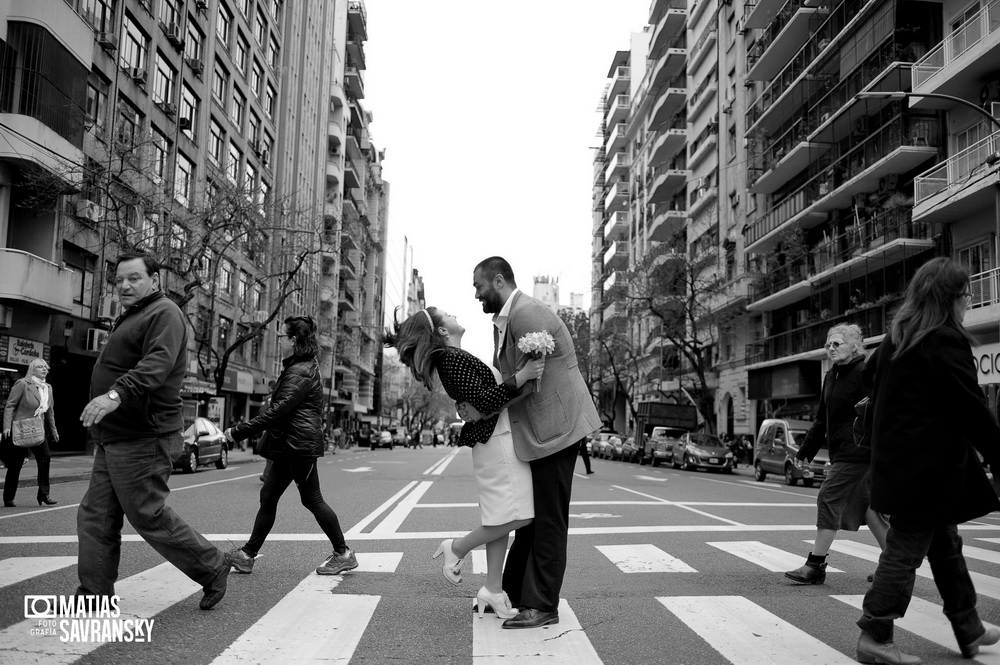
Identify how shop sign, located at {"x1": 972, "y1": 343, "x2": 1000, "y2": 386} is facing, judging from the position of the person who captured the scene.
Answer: facing the viewer and to the left of the viewer

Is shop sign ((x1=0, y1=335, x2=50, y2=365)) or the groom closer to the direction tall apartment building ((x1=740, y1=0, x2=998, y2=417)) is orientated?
the shop sign

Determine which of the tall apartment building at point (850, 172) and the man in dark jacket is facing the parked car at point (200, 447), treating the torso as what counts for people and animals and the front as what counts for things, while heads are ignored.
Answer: the tall apartment building

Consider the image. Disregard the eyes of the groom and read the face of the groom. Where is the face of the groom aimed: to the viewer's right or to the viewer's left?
to the viewer's left

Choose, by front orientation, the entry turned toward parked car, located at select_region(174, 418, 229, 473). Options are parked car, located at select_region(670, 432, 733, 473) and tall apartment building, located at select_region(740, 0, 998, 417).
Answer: the tall apartment building

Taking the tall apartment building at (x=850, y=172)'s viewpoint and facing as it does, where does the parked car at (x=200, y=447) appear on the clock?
The parked car is roughly at 12 o'clock from the tall apartment building.

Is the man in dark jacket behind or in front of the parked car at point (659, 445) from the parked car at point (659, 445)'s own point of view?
in front

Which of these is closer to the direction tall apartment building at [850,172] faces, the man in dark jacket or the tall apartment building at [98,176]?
the tall apartment building

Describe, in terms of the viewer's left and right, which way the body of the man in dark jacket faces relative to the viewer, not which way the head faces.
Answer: facing to the left of the viewer

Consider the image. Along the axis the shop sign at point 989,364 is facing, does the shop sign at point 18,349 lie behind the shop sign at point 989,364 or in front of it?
in front

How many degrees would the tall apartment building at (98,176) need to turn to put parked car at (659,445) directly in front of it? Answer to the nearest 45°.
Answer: approximately 45° to its left

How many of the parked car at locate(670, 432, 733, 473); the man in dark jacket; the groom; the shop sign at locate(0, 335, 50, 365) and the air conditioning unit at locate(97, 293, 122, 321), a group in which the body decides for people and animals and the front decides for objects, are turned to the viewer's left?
2

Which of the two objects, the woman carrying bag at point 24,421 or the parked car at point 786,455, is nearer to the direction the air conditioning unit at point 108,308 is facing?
the parked car

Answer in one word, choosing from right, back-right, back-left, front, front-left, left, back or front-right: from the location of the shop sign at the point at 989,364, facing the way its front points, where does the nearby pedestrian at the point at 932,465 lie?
front-left

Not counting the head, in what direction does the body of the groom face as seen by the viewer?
to the viewer's left

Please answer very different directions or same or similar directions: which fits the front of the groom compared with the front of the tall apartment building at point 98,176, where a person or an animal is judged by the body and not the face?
very different directions

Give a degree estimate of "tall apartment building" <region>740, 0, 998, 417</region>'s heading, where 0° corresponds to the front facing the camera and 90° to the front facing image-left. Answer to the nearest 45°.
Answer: approximately 45°

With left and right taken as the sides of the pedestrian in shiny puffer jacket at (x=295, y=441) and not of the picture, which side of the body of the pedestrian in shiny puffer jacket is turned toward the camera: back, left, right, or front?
left
